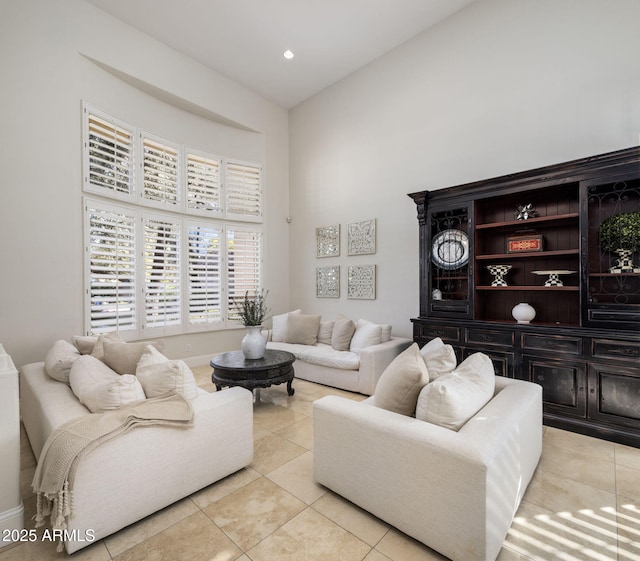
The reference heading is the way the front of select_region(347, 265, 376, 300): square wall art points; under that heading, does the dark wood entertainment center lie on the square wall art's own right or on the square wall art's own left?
on the square wall art's own left

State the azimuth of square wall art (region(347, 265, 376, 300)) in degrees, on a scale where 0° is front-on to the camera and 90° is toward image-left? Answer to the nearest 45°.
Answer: approximately 45°

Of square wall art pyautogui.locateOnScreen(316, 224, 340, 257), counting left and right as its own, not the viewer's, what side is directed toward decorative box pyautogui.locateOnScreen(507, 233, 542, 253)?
left

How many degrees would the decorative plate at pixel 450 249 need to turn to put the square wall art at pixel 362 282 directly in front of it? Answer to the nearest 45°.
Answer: approximately 135° to its right

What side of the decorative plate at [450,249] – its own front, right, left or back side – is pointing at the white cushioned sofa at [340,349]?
right

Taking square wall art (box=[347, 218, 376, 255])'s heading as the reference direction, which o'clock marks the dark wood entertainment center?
The dark wood entertainment center is roughly at 9 o'clock from the square wall art.

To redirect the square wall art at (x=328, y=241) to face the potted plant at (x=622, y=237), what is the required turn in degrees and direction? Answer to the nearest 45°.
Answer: approximately 90° to its left

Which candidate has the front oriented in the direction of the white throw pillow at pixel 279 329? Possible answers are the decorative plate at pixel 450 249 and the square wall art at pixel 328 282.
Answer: the square wall art

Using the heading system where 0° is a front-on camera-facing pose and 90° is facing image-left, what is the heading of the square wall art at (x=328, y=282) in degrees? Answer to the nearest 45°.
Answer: approximately 45°

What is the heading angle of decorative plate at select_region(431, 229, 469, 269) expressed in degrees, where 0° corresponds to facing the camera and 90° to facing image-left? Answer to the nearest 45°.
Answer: approximately 0°
